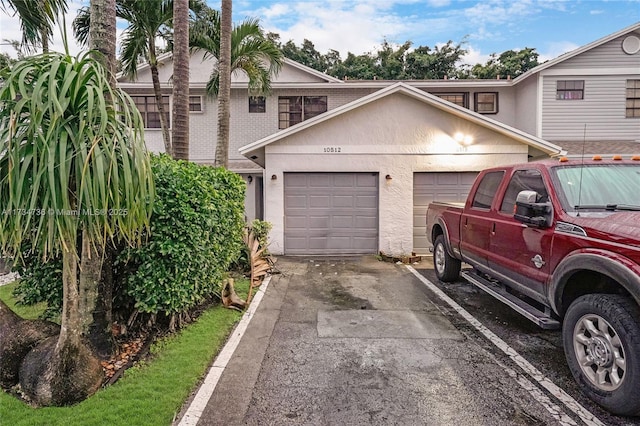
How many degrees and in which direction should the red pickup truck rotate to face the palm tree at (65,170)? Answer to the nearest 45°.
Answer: approximately 90° to its right

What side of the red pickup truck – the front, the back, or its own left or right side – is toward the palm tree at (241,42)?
back

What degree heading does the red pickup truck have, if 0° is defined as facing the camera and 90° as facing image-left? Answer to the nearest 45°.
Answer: approximately 315°

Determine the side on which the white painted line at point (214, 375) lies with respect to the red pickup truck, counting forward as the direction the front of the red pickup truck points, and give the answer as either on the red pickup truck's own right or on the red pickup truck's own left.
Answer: on the red pickup truck's own right

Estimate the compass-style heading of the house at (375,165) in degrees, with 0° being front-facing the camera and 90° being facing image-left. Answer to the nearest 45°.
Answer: approximately 0°

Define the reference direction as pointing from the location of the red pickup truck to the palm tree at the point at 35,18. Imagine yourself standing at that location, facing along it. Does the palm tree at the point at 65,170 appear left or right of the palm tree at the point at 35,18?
left
